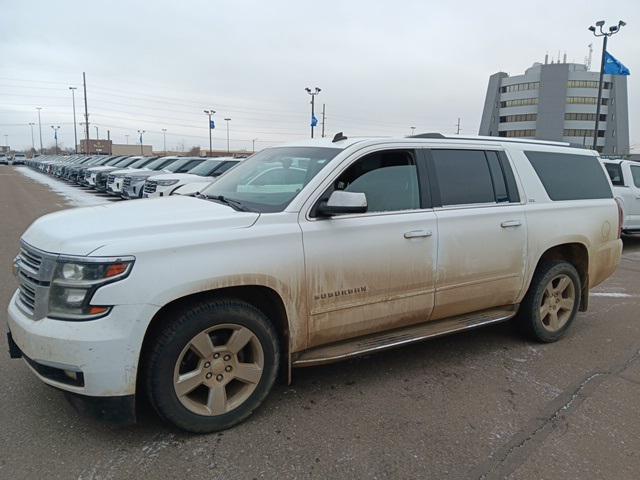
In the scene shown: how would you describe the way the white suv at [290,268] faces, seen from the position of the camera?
facing the viewer and to the left of the viewer

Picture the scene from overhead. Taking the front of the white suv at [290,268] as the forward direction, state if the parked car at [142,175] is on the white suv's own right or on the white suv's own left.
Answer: on the white suv's own right

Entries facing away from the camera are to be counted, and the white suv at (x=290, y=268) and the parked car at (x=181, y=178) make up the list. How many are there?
0

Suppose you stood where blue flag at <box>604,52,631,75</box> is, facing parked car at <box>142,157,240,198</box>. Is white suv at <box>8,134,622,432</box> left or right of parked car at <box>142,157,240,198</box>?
left

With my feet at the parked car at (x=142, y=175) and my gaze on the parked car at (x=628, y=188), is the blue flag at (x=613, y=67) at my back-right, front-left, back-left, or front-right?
front-left

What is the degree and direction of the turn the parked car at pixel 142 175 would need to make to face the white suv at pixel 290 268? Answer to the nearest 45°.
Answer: approximately 45° to its left

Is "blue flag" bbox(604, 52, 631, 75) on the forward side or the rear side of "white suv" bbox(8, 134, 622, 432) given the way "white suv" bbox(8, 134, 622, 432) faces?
on the rear side

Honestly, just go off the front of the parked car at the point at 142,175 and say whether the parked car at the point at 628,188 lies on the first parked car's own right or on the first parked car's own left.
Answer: on the first parked car's own left

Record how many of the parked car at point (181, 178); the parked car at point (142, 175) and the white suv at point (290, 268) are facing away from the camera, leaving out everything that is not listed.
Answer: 0

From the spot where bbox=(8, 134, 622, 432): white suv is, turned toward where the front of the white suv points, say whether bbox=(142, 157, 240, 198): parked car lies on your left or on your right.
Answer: on your right
